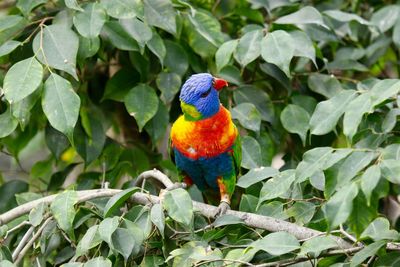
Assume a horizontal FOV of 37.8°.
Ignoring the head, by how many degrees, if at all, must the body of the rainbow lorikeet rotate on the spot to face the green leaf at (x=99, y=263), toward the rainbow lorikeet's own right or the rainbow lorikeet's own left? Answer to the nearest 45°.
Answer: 0° — it already faces it

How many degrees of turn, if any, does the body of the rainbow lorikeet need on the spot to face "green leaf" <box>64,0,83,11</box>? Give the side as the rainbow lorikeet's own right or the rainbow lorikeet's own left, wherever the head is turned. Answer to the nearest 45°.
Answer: approximately 90° to the rainbow lorikeet's own right

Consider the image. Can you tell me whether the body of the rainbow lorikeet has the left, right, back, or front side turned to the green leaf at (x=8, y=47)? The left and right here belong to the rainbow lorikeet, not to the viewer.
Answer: right

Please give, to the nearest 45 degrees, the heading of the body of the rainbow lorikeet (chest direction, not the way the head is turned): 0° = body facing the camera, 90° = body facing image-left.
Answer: approximately 0°
